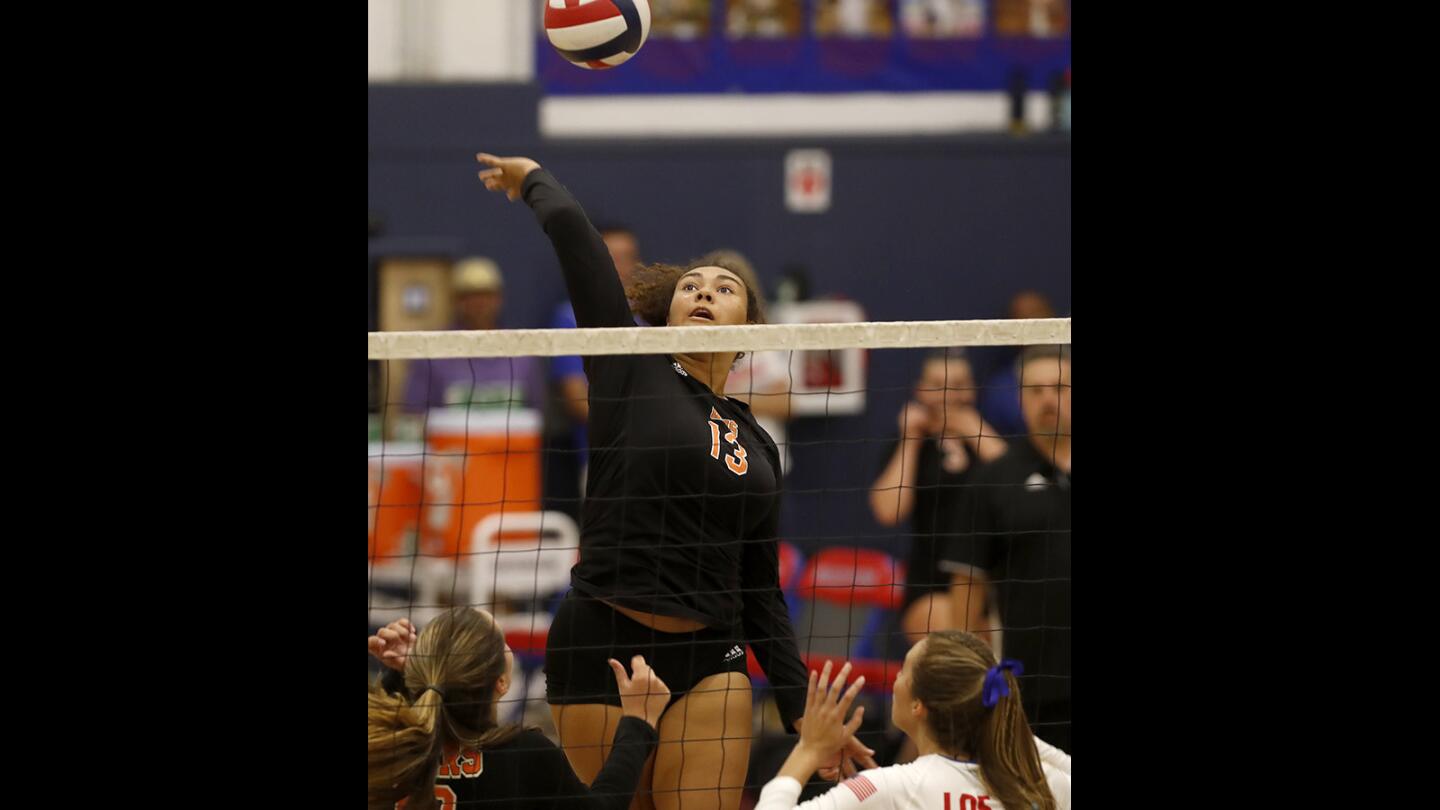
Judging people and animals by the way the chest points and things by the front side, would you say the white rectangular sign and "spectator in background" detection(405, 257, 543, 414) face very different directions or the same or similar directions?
same or similar directions

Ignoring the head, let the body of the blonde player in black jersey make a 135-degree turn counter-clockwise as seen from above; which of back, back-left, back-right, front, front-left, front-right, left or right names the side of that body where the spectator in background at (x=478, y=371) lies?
right

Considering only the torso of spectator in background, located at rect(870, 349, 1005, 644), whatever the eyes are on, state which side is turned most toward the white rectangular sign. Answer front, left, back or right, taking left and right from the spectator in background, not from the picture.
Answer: back

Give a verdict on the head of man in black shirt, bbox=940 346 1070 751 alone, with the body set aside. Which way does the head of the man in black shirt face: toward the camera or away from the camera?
toward the camera

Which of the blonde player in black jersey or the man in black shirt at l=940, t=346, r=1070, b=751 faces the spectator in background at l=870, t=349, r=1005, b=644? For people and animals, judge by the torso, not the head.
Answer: the blonde player in black jersey

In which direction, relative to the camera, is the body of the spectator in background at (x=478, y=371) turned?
toward the camera

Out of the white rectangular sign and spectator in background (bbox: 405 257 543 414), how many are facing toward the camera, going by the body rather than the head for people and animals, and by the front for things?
2

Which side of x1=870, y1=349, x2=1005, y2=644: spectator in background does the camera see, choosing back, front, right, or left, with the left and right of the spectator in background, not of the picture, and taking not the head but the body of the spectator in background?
front

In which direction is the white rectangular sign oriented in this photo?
toward the camera

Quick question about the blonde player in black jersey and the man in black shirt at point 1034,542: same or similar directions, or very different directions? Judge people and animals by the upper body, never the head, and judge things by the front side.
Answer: very different directions
